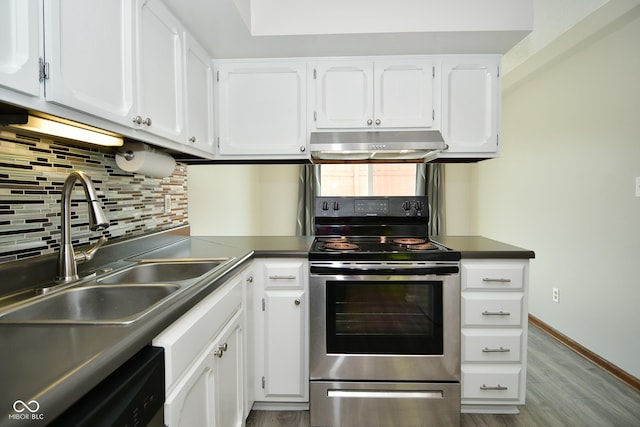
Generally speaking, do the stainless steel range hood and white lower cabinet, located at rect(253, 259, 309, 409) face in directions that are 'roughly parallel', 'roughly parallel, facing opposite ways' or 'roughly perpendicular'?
roughly parallel

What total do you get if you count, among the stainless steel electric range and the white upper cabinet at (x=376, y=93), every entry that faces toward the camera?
2

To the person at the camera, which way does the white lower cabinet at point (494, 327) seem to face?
facing the viewer

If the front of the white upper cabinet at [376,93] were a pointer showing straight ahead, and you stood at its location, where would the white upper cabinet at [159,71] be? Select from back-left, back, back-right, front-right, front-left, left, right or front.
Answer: front-right

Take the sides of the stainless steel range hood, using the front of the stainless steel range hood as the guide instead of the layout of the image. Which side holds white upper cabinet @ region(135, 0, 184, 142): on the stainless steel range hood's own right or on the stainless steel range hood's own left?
on the stainless steel range hood's own right

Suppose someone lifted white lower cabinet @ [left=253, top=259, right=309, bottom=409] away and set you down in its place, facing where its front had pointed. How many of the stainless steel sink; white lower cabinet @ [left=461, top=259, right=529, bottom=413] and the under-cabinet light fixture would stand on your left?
1

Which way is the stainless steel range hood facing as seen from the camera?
toward the camera

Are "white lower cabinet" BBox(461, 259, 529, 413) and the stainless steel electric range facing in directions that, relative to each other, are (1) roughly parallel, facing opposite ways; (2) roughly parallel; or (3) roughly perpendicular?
roughly parallel

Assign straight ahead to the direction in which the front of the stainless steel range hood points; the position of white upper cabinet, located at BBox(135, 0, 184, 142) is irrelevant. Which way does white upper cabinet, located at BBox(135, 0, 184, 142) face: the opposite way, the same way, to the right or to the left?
to the left

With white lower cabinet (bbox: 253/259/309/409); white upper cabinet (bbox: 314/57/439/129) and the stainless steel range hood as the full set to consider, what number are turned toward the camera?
3

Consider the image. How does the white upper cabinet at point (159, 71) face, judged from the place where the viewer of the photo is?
facing the viewer and to the right of the viewer

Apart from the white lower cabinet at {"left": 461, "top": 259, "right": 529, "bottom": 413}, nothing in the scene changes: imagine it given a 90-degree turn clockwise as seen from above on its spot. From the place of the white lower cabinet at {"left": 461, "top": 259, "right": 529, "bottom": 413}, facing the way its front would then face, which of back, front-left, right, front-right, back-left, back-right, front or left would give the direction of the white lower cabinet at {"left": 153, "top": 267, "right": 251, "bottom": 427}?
front-left

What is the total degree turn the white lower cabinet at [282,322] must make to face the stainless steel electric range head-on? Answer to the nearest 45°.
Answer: approximately 90° to its left

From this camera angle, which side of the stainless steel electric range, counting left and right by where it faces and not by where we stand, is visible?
front
